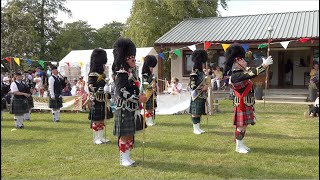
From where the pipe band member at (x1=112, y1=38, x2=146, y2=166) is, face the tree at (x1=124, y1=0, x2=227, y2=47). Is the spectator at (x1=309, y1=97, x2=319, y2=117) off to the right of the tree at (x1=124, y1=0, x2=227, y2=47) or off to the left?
right

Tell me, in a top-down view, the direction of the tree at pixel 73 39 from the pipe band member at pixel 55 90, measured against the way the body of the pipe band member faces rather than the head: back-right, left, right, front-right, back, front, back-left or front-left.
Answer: back-left

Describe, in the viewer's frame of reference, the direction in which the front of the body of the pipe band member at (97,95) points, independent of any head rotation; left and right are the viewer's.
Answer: facing to the right of the viewer

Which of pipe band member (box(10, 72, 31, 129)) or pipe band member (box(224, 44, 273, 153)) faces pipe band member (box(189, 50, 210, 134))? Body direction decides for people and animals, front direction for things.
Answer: pipe band member (box(10, 72, 31, 129))

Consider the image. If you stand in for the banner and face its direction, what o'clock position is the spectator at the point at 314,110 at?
The spectator is roughly at 10 o'clock from the banner.

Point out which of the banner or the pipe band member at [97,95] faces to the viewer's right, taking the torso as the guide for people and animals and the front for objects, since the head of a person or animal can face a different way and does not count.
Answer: the pipe band member

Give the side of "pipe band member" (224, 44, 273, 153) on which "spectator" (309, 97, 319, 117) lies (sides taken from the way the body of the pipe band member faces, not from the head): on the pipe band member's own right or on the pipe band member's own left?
on the pipe band member's own left

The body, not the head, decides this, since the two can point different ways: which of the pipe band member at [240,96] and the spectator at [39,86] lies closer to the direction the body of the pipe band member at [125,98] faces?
the pipe band member

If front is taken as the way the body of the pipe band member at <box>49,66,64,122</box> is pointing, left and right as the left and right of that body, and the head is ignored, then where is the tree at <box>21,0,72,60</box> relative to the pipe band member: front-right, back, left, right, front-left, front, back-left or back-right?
back-left

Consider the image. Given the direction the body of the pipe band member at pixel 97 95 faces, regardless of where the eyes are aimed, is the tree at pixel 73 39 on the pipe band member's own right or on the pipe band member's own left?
on the pipe band member's own left
